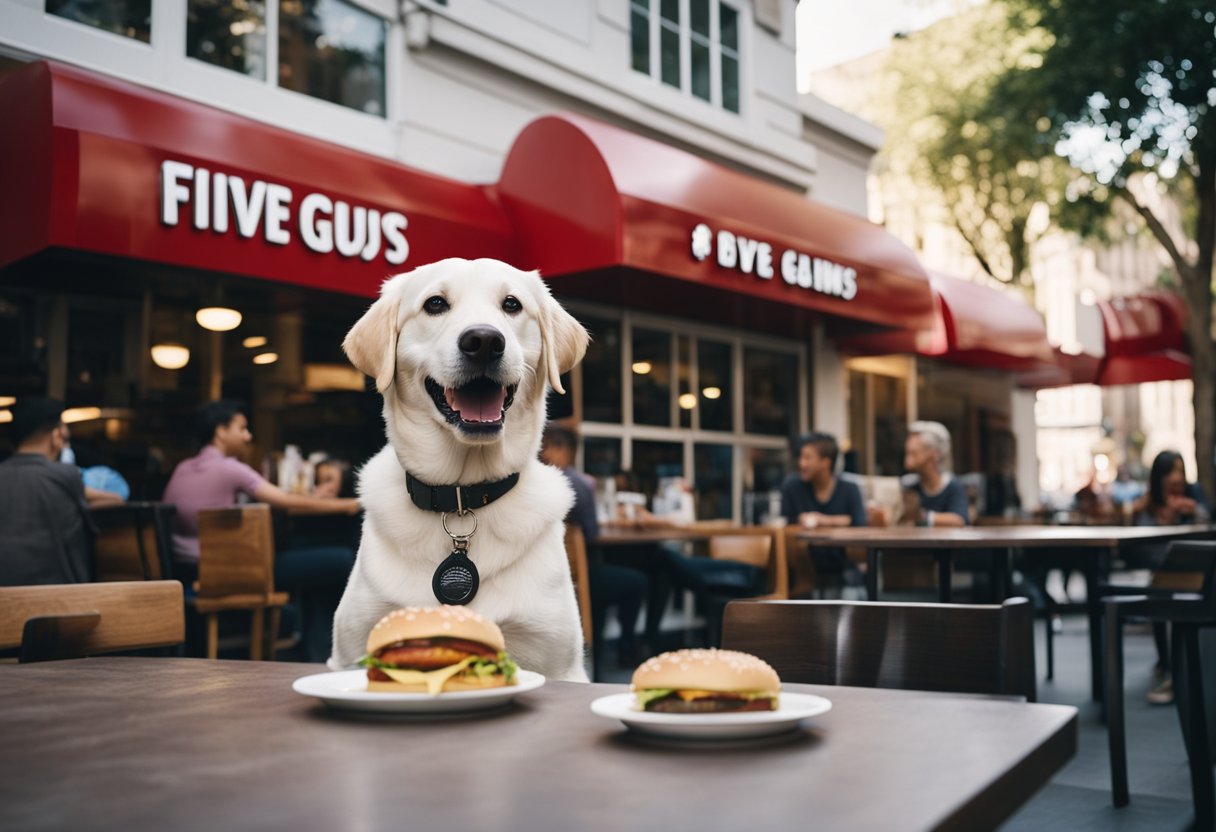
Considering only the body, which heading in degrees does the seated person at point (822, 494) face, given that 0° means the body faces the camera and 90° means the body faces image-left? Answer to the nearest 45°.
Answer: approximately 0°

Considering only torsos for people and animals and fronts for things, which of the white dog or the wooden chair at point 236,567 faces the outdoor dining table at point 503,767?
the white dog

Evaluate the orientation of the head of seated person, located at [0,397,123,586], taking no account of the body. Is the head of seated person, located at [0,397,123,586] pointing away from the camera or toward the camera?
away from the camera

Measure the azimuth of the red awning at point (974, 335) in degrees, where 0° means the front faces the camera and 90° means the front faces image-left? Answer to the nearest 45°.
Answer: approximately 315°

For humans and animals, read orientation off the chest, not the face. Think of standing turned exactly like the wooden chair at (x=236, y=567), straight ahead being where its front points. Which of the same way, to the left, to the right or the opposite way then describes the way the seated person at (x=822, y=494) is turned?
the opposite way

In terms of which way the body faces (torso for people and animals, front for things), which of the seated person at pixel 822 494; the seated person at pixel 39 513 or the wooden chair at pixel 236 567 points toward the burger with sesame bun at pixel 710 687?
the seated person at pixel 822 494

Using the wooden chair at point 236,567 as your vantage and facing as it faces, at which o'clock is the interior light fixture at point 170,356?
The interior light fixture is roughly at 10 o'clock from the wooden chair.

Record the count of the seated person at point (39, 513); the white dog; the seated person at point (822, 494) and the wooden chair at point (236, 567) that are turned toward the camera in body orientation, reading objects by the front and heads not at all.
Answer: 2

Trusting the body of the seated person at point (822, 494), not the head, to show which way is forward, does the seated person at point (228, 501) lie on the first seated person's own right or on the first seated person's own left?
on the first seated person's own right

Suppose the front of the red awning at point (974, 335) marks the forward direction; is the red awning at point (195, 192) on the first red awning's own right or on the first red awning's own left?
on the first red awning's own right
